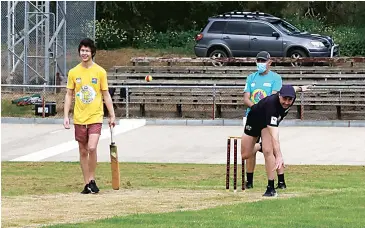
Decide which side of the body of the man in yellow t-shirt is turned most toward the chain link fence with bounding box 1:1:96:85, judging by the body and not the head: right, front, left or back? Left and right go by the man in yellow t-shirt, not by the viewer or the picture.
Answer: back

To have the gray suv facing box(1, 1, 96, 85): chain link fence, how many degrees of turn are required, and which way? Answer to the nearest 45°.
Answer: approximately 135° to its right

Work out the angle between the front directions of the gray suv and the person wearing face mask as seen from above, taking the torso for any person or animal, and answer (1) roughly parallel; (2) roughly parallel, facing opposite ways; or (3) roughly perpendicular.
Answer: roughly perpendicular

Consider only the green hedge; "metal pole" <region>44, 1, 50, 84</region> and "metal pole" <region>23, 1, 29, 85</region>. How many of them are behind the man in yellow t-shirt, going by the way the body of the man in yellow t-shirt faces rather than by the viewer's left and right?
3

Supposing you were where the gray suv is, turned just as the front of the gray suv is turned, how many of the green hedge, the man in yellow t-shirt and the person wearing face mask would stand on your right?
2

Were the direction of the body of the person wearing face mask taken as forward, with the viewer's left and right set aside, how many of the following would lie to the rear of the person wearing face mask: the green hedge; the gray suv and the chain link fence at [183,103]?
3

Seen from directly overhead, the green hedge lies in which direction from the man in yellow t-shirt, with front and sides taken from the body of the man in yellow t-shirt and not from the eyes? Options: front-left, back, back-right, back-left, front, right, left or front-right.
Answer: back

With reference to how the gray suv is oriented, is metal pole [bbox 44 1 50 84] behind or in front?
behind

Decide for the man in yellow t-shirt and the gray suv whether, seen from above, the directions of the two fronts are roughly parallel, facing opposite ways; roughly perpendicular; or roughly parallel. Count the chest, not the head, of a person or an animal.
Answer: roughly perpendicular

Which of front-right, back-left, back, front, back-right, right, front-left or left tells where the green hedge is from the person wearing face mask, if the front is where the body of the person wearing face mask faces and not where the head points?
back

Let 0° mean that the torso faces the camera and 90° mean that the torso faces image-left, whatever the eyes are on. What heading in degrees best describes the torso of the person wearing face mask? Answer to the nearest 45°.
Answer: approximately 0°

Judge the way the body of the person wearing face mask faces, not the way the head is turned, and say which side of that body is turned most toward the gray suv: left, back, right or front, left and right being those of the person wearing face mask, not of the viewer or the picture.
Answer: back

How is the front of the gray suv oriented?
to the viewer's right

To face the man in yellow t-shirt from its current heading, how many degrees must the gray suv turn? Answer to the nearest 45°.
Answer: approximately 90° to its right

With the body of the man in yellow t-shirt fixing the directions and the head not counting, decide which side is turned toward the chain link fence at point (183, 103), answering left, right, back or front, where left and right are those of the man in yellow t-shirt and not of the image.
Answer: back
